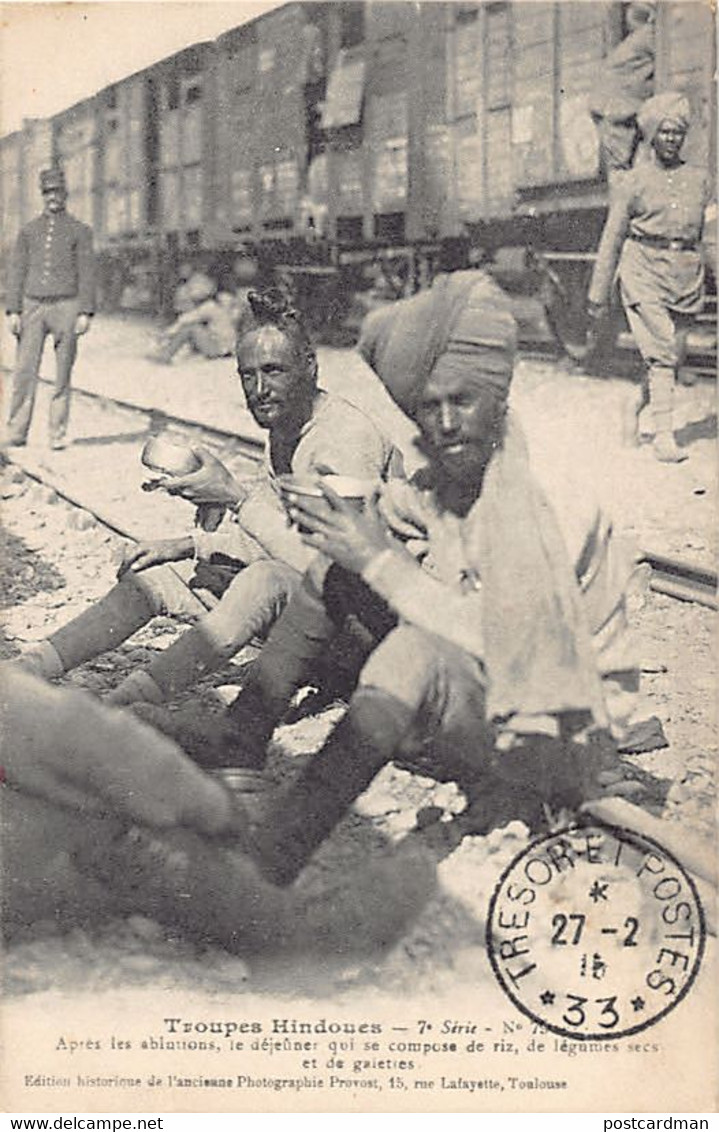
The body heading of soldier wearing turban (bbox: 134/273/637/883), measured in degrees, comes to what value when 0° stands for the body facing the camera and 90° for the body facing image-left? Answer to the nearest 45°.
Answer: approximately 45°

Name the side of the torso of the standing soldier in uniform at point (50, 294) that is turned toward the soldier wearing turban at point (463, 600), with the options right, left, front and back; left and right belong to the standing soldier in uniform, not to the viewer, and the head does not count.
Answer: front

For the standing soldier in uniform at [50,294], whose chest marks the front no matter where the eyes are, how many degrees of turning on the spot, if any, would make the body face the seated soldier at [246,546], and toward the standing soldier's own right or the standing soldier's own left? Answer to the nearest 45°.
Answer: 0° — they already face them

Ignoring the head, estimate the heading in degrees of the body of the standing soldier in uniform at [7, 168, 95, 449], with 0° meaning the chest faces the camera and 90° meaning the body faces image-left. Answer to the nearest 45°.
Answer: approximately 0°

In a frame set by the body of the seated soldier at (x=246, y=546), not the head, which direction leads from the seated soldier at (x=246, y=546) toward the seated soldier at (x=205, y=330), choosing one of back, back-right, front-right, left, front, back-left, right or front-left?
back-right

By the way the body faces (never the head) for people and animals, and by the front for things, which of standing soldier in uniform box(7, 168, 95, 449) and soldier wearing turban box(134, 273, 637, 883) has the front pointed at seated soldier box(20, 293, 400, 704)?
the standing soldier in uniform
